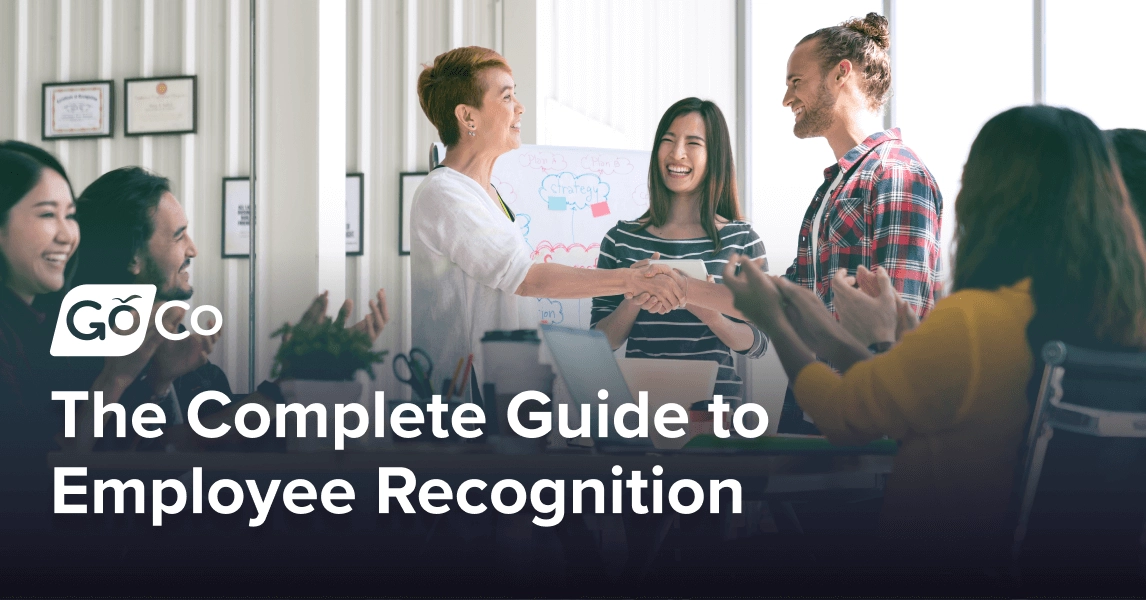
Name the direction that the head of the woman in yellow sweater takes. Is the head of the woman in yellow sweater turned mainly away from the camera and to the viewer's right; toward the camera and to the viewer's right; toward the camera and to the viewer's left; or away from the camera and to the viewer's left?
away from the camera and to the viewer's left

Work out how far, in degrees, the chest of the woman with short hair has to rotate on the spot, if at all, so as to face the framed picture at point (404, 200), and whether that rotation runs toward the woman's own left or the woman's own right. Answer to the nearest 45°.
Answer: approximately 90° to the woman's own left

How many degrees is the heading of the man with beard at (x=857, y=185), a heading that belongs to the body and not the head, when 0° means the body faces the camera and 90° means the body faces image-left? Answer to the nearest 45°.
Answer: approximately 45°

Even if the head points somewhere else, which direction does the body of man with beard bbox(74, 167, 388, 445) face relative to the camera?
to the viewer's right

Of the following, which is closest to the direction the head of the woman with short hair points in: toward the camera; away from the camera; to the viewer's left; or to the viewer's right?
to the viewer's right

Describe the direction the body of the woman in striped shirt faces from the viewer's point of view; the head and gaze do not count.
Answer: toward the camera

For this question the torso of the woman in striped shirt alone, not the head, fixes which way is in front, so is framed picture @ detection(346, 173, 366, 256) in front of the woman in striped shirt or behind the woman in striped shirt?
behind

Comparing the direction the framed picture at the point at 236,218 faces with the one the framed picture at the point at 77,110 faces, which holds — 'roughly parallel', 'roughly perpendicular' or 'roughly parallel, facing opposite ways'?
roughly parallel

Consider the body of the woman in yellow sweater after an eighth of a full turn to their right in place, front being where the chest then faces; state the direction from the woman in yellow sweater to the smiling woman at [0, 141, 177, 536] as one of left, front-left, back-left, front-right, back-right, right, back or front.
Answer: left

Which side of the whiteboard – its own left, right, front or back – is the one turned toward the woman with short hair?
front

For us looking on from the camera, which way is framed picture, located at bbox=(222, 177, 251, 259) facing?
facing the viewer

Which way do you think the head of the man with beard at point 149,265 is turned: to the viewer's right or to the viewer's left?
to the viewer's right

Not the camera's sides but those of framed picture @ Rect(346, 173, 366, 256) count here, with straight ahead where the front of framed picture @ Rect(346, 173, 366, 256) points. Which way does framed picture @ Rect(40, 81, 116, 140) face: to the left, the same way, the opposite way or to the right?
the same way

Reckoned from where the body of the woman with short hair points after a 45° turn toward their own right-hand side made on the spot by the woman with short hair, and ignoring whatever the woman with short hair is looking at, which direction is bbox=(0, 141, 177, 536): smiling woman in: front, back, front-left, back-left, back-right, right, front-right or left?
back-right

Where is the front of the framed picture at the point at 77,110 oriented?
toward the camera

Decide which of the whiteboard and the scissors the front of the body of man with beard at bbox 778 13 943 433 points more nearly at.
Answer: the scissors

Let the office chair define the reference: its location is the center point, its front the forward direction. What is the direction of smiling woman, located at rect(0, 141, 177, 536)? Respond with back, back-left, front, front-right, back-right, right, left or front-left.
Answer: front-left

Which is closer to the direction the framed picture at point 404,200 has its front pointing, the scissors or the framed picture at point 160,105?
the scissors
